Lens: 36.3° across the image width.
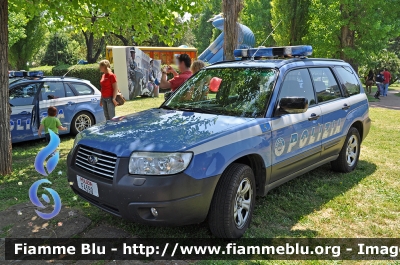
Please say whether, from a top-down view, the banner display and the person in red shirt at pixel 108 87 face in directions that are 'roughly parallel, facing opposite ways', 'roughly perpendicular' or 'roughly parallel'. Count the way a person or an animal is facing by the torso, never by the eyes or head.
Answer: roughly perpendicular

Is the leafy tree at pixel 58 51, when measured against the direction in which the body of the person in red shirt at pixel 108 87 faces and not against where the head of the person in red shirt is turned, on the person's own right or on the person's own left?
on the person's own right

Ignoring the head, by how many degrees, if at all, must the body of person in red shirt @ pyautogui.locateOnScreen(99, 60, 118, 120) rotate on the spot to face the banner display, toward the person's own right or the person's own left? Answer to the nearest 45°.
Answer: approximately 135° to the person's own right

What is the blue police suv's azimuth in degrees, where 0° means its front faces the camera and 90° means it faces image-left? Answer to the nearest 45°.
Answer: approximately 45°

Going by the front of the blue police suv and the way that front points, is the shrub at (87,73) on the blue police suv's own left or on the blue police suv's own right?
on the blue police suv's own right

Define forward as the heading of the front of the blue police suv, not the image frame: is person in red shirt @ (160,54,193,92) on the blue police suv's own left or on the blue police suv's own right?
on the blue police suv's own right

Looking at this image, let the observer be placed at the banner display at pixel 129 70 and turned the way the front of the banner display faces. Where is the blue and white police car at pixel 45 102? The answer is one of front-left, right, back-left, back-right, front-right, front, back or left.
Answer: front-right
